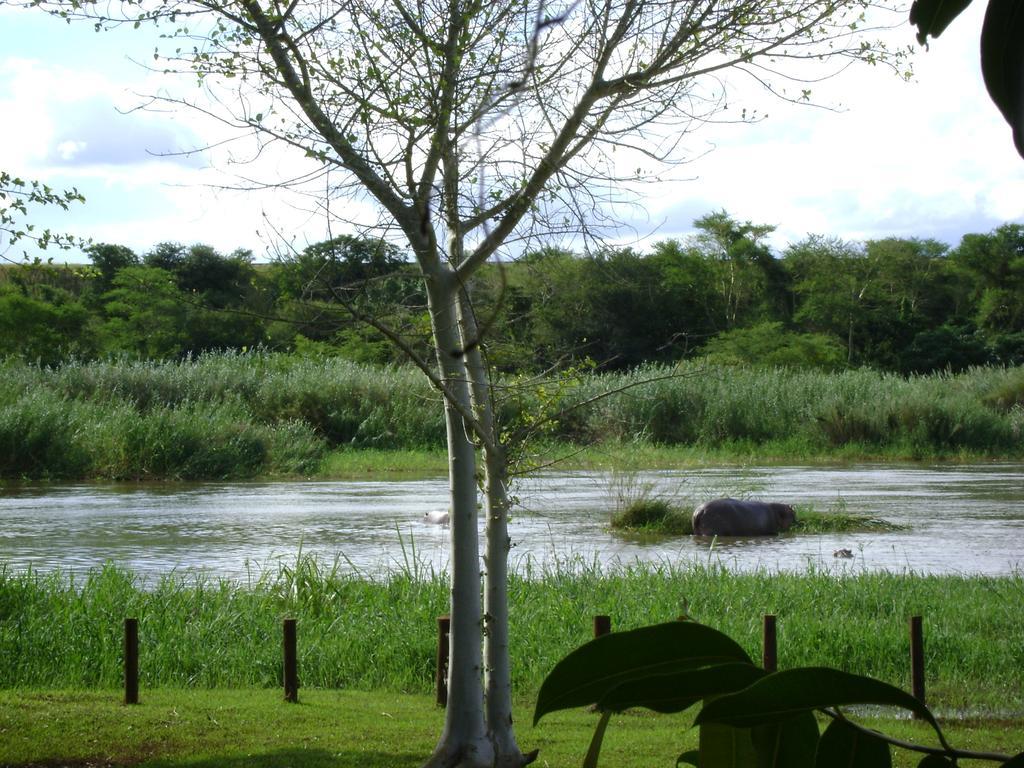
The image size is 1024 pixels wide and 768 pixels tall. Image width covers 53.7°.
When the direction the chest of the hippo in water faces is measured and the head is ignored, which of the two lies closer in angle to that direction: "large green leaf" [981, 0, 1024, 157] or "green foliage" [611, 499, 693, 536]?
the large green leaf

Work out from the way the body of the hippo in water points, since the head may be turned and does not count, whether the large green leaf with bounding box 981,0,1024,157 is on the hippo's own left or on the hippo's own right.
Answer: on the hippo's own right

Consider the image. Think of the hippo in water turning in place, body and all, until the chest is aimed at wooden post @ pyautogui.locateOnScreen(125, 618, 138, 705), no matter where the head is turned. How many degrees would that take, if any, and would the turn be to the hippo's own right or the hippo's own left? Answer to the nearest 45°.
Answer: approximately 90° to the hippo's own right

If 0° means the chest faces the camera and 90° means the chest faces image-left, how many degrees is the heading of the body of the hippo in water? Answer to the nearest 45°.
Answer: approximately 270°

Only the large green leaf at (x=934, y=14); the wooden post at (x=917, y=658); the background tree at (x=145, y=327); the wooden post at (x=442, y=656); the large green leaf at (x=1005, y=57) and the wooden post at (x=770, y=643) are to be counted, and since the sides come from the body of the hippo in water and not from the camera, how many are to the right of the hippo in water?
5

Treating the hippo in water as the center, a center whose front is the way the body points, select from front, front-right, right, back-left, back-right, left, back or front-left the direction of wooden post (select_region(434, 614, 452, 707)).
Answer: right

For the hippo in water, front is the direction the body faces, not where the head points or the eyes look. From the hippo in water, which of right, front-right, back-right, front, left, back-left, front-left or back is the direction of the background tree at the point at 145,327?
back-left

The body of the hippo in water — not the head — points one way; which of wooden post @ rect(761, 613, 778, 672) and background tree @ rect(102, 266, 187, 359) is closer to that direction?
the wooden post

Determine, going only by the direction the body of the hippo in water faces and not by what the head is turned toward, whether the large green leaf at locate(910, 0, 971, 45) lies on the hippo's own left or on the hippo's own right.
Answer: on the hippo's own right

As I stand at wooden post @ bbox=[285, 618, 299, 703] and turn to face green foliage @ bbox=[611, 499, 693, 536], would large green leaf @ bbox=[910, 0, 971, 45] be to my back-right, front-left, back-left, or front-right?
back-right

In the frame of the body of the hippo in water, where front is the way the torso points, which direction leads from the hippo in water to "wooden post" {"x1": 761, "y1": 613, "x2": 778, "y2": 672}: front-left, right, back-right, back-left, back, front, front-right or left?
right

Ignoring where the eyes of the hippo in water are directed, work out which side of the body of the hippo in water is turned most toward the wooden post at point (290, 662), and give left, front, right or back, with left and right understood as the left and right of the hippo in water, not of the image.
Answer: right

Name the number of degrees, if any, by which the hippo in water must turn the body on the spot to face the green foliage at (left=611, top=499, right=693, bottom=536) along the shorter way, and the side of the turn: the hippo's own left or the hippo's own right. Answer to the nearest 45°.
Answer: approximately 180°

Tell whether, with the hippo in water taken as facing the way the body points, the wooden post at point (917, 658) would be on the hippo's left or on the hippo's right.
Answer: on the hippo's right
